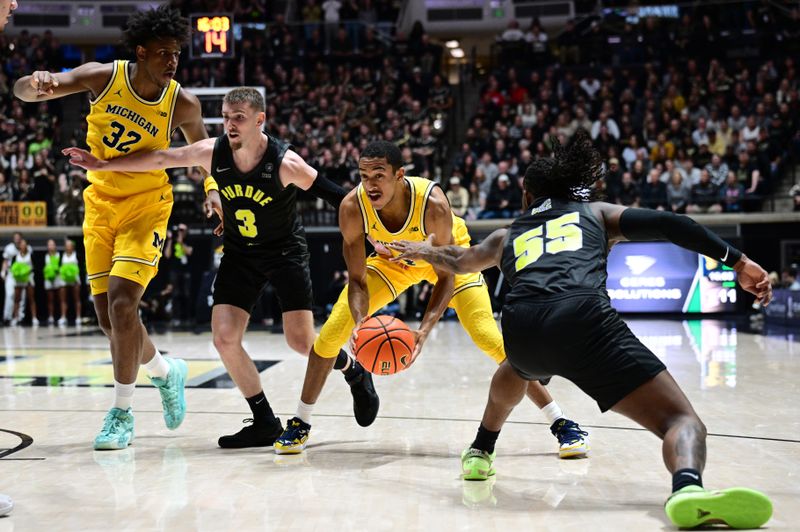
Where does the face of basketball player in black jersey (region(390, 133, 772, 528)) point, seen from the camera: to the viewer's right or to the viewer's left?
to the viewer's left

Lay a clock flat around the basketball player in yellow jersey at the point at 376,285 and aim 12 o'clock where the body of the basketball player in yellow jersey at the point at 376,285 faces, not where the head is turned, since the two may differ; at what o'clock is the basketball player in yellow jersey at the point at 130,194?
the basketball player in yellow jersey at the point at 130,194 is roughly at 2 o'clock from the basketball player in yellow jersey at the point at 376,285.

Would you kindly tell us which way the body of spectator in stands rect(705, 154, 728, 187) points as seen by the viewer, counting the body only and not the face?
toward the camera

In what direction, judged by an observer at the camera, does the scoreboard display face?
facing the viewer

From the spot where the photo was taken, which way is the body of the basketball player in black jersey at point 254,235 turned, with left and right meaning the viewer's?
facing the viewer and to the left of the viewer

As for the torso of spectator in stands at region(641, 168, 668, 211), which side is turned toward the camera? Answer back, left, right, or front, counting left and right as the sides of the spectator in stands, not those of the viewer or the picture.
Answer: front

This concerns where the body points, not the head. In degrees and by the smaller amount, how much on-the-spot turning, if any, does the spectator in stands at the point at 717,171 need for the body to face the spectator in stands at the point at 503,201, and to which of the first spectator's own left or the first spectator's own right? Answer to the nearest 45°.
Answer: approximately 90° to the first spectator's own right

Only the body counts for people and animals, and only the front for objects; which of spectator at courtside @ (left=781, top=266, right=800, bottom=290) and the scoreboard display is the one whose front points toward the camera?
the scoreboard display

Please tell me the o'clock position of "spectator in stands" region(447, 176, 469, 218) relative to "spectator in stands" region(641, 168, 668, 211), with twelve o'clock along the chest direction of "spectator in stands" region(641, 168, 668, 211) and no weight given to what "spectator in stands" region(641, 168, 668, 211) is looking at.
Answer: "spectator in stands" region(447, 176, 469, 218) is roughly at 3 o'clock from "spectator in stands" region(641, 168, 668, 211).

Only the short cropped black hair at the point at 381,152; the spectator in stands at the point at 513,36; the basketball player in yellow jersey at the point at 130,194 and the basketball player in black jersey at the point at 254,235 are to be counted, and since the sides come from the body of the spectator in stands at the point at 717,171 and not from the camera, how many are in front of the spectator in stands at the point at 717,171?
3

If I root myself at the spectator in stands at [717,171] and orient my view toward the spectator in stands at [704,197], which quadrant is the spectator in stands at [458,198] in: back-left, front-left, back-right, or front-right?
front-right
